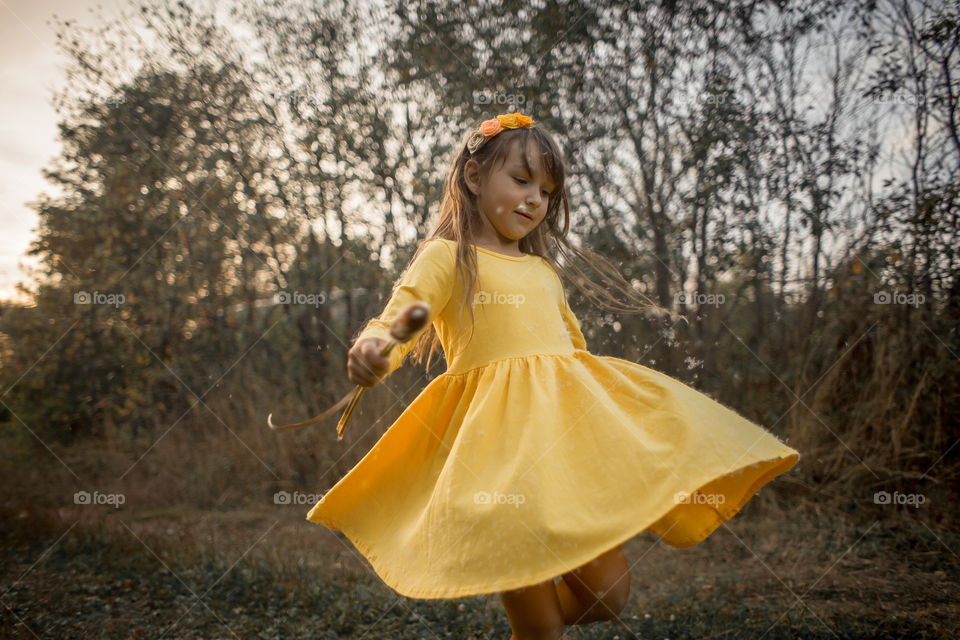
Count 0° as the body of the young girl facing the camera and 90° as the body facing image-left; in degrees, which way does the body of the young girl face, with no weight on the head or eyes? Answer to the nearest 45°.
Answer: approximately 315°

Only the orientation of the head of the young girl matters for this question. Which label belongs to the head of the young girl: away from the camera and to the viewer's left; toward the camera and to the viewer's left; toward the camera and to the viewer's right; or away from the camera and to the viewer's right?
toward the camera and to the viewer's right
